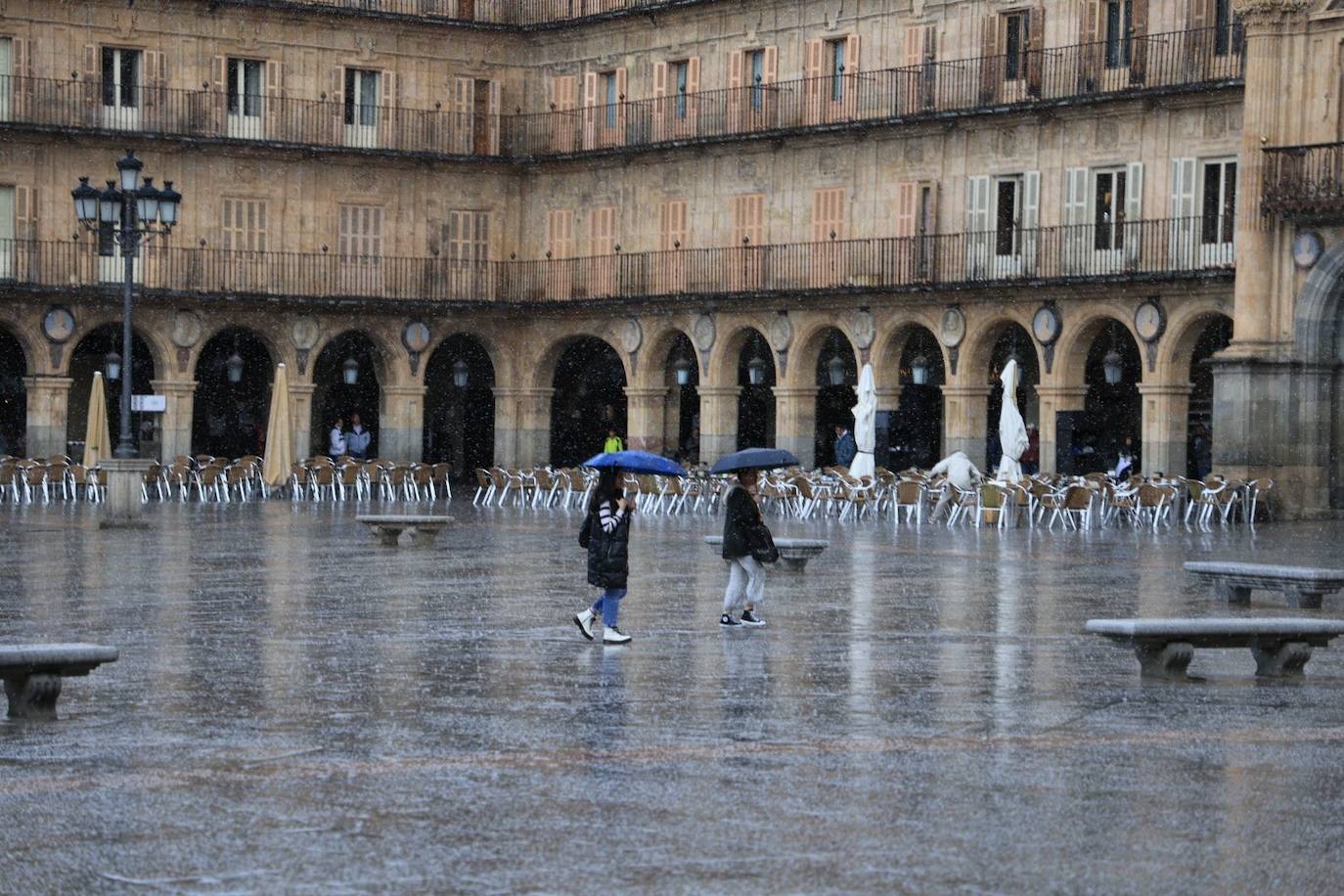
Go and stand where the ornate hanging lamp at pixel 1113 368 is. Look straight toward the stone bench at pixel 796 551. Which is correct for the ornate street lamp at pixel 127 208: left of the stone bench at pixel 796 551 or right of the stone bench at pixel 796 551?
right

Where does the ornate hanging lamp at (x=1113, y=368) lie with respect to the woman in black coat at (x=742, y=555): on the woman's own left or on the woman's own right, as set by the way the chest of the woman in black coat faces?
on the woman's own left

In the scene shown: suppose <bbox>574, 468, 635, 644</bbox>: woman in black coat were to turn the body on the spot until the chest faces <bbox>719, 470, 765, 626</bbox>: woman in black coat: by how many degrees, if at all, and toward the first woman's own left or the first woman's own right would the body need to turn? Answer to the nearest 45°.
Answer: approximately 45° to the first woman's own left

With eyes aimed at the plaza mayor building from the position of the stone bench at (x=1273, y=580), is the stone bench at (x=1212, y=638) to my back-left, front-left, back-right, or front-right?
back-left

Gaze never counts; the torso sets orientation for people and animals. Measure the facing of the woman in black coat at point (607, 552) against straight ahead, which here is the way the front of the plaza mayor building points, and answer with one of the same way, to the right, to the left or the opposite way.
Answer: to the left

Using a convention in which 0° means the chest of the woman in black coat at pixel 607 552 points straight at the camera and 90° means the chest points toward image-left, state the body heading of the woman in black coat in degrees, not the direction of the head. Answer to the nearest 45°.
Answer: approximately 270°

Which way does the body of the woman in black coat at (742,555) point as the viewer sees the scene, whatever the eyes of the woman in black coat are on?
to the viewer's right

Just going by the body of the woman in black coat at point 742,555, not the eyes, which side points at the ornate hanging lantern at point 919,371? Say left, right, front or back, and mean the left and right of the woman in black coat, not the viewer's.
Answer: left

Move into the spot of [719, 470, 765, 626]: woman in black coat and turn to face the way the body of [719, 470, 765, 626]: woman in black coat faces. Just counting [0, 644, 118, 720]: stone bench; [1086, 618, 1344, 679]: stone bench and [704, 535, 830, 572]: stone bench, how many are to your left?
1
